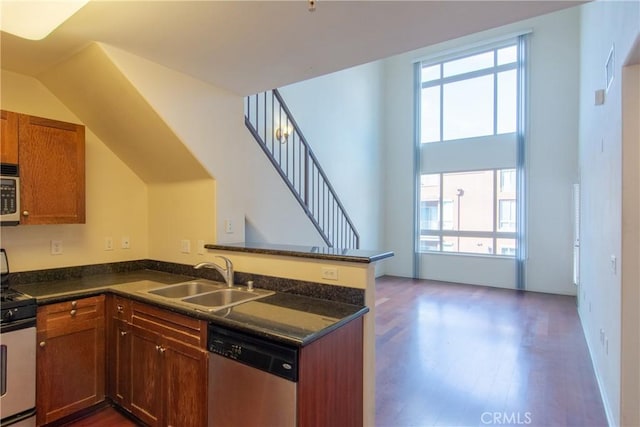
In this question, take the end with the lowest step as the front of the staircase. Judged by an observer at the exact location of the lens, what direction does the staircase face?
facing away from the viewer and to the right of the viewer

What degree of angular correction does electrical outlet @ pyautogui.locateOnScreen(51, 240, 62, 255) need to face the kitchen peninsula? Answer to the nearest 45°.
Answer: approximately 45° to its left

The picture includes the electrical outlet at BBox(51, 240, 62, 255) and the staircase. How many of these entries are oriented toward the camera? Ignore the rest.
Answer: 1

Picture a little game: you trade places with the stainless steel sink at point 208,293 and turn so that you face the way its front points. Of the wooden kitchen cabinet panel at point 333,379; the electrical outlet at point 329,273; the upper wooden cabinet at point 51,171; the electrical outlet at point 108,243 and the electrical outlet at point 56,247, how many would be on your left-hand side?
2

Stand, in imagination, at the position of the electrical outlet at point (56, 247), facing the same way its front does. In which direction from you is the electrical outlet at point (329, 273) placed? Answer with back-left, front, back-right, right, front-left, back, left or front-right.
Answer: front-left

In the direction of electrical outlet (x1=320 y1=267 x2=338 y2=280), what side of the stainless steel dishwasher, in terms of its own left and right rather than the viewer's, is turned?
back

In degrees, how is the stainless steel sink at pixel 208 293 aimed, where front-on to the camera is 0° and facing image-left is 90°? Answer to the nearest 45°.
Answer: approximately 45°

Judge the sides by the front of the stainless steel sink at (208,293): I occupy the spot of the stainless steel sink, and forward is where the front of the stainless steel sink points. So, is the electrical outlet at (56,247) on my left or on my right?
on my right

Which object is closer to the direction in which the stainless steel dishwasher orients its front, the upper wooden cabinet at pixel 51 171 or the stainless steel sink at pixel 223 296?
the upper wooden cabinet
